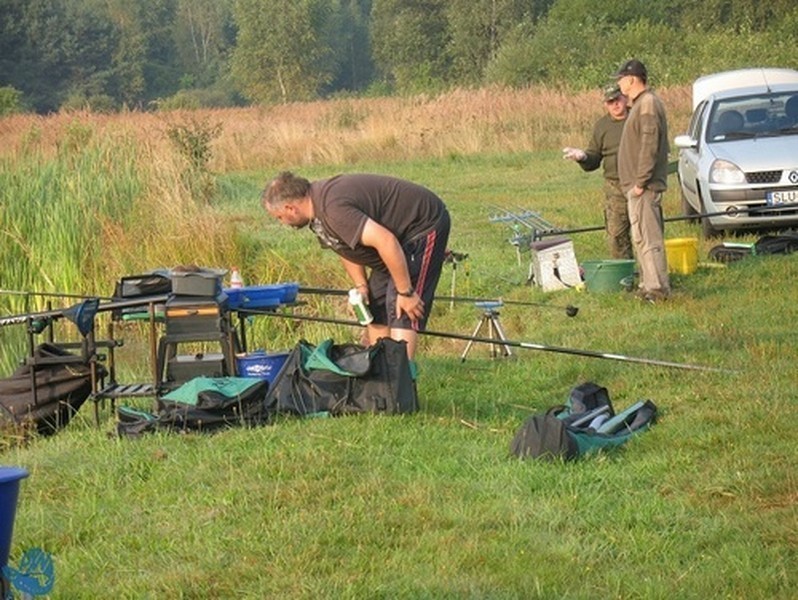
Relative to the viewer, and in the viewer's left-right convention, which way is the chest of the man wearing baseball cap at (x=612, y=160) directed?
facing the viewer

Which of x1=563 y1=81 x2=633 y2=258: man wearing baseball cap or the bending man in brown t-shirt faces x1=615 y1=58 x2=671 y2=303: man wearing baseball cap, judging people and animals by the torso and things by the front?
x1=563 y1=81 x2=633 y2=258: man wearing baseball cap

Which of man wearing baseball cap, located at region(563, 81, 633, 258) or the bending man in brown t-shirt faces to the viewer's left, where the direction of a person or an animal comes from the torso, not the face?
the bending man in brown t-shirt

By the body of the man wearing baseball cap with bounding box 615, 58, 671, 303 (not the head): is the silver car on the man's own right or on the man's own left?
on the man's own right

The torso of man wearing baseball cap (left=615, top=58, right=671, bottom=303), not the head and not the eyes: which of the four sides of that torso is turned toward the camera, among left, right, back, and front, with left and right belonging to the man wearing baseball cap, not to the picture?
left

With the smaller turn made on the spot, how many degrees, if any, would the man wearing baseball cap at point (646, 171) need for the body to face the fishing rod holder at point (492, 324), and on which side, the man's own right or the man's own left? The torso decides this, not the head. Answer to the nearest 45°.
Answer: approximately 45° to the man's own left

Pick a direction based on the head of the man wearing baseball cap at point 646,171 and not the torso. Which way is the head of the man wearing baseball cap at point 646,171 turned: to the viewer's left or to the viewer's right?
to the viewer's left

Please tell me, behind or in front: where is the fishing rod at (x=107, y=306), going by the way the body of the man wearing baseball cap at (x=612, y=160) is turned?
in front

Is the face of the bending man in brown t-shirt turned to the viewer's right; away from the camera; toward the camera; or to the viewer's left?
to the viewer's left

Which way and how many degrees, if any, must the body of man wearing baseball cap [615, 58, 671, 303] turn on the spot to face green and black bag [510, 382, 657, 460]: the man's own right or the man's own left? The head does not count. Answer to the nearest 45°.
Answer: approximately 90° to the man's own left

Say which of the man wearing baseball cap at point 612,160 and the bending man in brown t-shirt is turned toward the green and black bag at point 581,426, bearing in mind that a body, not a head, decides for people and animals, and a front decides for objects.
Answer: the man wearing baseball cap

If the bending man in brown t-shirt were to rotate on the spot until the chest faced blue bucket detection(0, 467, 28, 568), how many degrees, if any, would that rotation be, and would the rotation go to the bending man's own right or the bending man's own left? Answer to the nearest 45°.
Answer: approximately 90° to the bending man's own left

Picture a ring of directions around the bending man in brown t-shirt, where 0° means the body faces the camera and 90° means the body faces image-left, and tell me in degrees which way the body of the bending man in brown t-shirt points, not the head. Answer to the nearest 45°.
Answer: approximately 90°
